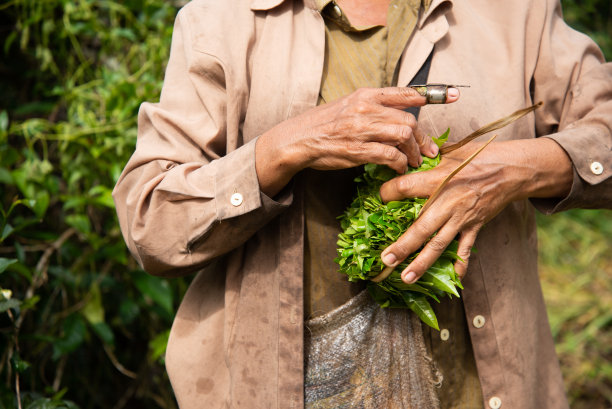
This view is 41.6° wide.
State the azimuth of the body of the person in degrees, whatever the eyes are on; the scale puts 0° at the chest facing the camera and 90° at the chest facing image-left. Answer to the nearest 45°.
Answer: approximately 0°
